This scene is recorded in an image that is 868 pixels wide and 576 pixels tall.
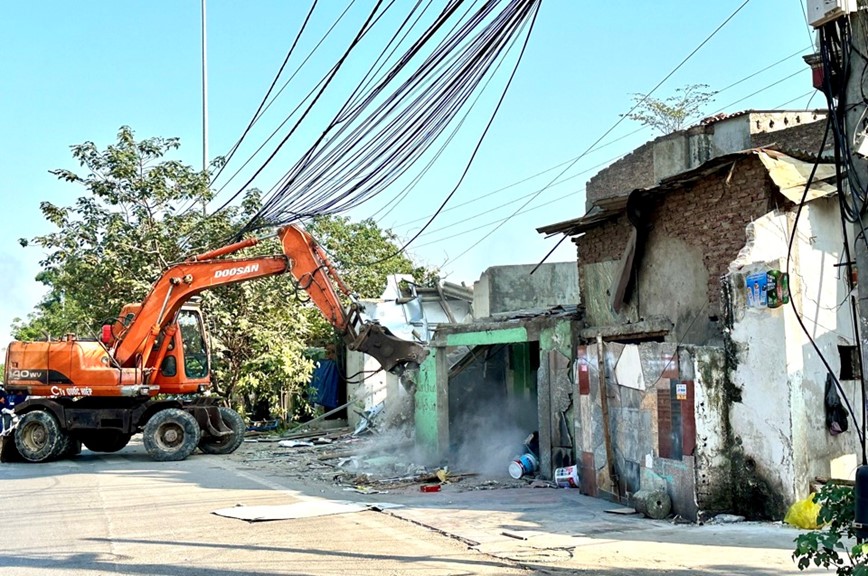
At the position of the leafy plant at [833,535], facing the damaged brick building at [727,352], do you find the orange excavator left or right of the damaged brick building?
left

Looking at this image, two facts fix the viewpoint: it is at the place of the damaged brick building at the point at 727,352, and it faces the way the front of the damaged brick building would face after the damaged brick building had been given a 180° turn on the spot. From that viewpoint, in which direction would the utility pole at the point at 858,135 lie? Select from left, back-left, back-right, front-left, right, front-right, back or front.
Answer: back-right

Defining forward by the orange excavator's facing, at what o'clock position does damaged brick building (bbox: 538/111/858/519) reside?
The damaged brick building is roughly at 12 o'clock from the orange excavator.

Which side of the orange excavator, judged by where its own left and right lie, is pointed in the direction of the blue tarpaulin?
left

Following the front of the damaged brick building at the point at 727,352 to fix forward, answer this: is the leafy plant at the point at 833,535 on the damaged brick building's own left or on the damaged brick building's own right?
on the damaged brick building's own left

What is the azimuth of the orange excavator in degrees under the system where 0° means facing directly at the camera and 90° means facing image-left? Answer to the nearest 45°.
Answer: approximately 315°

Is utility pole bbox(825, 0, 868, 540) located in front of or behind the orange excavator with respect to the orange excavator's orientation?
in front

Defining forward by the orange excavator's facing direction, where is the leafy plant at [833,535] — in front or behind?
in front

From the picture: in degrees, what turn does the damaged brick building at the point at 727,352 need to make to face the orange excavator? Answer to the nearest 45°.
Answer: approximately 45° to its right

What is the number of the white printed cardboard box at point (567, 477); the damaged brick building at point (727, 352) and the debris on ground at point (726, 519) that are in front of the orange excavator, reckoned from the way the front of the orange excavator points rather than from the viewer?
3

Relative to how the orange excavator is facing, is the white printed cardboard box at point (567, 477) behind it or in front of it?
in front

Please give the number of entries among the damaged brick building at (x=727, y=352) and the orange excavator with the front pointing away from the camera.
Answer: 0

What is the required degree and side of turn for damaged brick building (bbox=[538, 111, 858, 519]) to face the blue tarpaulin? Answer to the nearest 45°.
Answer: approximately 90° to its right
